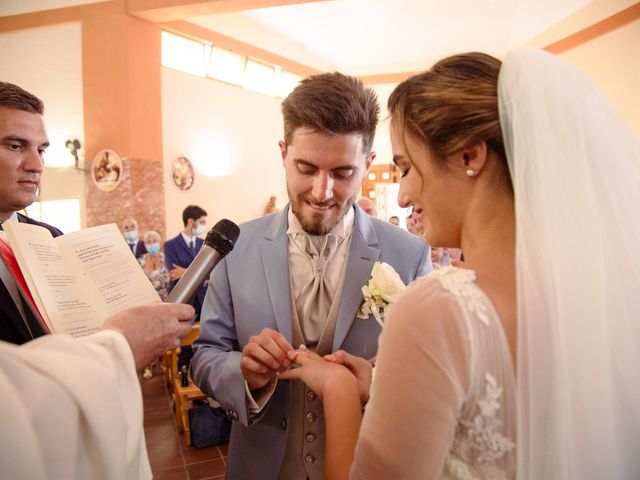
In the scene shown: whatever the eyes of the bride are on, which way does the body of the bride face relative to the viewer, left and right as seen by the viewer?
facing away from the viewer and to the left of the viewer

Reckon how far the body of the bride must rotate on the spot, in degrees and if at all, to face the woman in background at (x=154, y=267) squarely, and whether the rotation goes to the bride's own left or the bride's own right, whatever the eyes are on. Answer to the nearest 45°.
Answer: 0° — they already face them

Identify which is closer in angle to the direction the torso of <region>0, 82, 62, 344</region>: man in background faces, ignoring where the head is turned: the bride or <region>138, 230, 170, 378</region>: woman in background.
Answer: the bride

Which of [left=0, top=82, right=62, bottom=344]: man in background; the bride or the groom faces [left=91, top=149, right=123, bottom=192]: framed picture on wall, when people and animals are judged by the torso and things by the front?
the bride

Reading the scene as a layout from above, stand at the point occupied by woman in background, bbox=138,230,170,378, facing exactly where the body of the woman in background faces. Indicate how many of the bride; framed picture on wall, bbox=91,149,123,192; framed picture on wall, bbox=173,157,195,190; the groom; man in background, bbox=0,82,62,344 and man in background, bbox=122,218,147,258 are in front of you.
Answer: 3

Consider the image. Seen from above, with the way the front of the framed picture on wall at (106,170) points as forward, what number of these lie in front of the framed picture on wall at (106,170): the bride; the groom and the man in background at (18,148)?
3

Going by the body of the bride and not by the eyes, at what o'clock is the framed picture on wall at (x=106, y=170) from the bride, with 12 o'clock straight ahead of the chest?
The framed picture on wall is roughly at 12 o'clock from the bride.

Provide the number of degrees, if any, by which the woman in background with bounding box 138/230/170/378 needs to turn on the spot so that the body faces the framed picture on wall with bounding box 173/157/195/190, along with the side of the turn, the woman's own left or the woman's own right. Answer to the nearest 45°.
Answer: approximately 180°

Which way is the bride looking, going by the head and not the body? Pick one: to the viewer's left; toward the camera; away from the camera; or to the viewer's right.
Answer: to the viewer's left

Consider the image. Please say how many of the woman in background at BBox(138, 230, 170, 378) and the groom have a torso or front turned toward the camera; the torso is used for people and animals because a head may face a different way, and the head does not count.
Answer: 2

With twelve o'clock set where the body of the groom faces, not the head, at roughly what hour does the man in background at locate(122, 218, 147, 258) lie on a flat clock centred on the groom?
The man in background is roughly at 5 o'clock from the groom.
